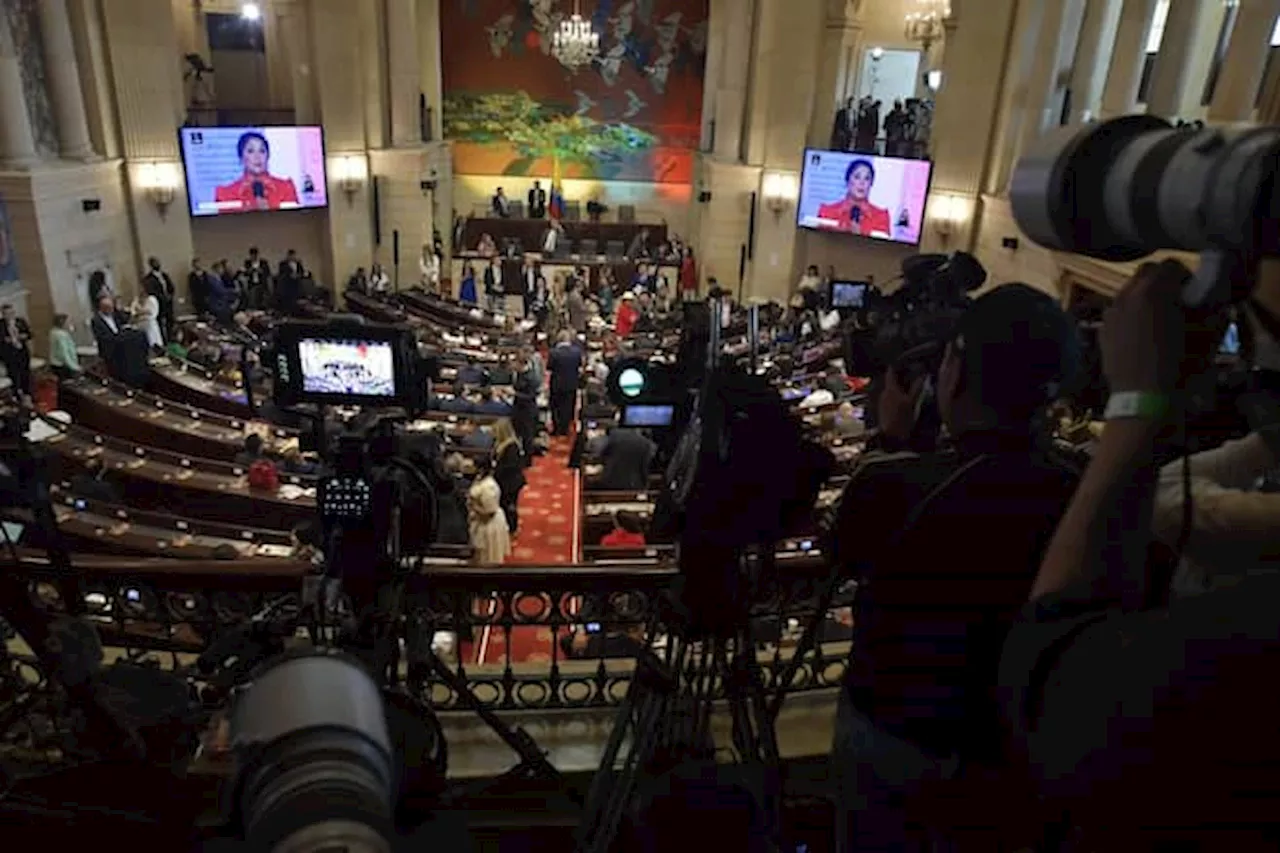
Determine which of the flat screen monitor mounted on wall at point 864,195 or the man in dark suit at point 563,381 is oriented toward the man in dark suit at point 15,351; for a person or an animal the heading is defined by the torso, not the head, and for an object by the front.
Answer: the flat screen monitor mounted on wall

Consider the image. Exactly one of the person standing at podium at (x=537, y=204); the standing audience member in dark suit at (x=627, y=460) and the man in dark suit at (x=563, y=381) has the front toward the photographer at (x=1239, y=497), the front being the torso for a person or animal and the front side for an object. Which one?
the person standing at podium

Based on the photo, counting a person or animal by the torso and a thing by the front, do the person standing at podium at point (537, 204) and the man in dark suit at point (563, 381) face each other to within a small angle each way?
yes

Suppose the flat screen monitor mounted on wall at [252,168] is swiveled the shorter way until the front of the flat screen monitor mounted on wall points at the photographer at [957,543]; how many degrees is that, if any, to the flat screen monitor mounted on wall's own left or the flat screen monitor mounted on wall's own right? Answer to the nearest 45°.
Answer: approximately 45° to the flat screen monitor mounted on wall's own right

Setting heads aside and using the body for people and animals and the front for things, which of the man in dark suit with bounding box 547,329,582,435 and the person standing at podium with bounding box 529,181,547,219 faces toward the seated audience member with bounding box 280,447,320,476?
the person standing at podium

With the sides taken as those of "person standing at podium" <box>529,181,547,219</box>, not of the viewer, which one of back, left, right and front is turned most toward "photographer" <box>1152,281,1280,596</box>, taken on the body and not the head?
front

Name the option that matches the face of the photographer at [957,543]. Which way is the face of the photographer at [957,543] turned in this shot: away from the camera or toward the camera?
away from the camera

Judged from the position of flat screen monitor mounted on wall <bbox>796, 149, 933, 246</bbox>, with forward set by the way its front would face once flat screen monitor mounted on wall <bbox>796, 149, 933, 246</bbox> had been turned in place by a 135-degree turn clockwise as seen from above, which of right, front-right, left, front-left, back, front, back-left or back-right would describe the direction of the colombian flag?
front-left

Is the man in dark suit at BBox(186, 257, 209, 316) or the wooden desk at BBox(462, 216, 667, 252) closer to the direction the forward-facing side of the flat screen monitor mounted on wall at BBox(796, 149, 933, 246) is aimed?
the man in dark suit

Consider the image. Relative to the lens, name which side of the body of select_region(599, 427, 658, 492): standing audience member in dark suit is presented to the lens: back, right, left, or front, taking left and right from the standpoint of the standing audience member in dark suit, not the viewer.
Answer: back

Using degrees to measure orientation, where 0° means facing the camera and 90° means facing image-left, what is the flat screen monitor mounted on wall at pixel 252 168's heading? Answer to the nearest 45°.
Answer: approximately 315°

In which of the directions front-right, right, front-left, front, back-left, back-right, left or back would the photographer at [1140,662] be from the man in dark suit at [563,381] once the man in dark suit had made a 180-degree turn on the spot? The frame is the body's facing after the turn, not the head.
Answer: front

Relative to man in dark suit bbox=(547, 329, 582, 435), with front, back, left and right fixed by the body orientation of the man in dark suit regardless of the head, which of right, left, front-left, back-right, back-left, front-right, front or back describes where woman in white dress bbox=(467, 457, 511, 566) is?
back

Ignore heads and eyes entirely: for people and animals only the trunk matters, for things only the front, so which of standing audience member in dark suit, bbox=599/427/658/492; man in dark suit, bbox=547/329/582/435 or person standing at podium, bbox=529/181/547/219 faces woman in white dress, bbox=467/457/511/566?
the person standing at podium

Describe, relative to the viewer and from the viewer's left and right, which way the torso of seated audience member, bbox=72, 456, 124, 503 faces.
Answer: facing away from the viewer and to the right of the viewer

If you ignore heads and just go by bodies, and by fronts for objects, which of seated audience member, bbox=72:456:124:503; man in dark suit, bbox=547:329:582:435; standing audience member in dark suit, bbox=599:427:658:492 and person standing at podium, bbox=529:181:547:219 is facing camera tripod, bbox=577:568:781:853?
the person standing at podium

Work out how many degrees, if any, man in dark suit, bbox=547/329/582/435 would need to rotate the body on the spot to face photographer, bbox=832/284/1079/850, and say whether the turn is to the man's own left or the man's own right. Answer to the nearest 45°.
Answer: approximately 180°

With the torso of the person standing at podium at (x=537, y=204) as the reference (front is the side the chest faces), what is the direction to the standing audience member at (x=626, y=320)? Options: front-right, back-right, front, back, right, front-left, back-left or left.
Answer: front

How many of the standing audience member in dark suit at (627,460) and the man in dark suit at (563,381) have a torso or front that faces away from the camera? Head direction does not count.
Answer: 2

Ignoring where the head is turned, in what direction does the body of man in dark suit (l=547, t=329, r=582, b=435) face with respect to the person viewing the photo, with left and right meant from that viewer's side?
facing away from the viewer

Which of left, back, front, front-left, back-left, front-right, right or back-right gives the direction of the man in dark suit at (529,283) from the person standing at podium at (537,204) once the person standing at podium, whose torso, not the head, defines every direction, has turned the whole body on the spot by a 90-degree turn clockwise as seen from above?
left
